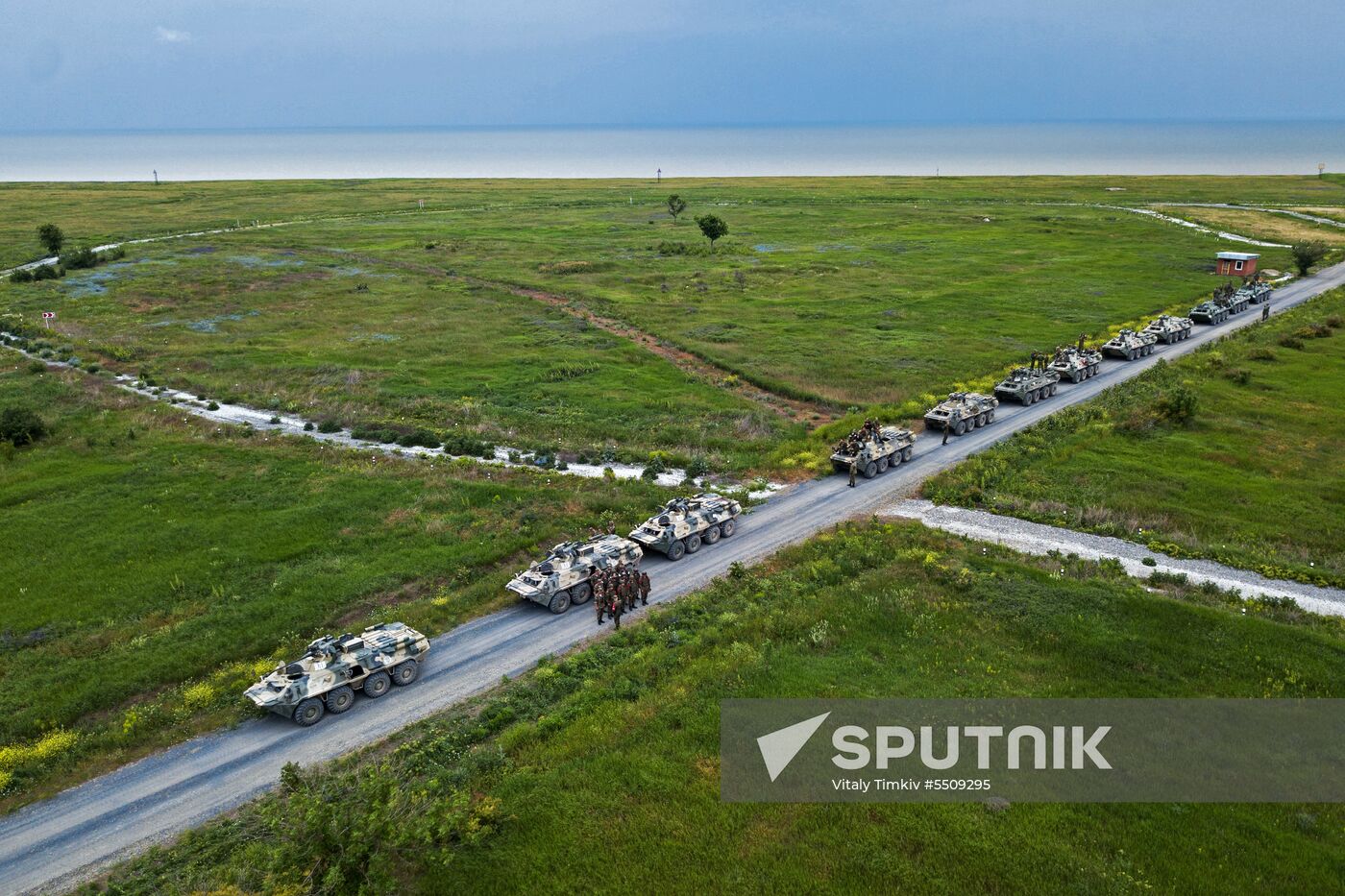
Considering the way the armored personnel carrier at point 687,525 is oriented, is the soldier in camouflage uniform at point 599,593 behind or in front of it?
in front

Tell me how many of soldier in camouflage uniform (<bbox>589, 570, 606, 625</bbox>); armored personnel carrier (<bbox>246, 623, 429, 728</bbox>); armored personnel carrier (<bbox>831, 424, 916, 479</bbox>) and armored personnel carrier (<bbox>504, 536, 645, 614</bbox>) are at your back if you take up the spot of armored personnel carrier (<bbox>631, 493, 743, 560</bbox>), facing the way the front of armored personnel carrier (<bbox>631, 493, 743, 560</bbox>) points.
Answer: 1

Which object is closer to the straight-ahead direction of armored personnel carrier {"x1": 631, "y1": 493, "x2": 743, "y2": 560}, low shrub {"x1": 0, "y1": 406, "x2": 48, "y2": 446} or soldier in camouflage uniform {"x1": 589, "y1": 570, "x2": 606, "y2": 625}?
the soldier in camouflage uniform

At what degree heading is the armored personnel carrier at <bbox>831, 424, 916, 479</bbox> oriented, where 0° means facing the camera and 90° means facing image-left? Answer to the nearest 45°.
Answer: approximately 45°

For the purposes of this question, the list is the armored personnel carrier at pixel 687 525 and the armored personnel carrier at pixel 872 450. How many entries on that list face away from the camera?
0

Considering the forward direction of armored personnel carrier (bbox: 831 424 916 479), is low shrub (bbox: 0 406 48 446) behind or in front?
in front

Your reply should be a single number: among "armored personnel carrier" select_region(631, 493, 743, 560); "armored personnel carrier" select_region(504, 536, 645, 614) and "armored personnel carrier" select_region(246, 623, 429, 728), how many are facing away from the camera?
0

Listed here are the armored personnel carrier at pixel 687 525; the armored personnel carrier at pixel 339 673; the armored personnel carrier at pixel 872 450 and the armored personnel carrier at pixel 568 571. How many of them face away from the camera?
0

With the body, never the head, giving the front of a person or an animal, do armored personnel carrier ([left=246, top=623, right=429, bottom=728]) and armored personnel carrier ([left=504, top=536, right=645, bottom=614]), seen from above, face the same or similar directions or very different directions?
same or similar directions

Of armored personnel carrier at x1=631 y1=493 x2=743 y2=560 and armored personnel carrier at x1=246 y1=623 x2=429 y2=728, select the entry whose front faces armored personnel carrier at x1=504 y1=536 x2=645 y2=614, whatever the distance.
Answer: armored personnel carrier at x1=631 y1=493 x2=743 y2=560

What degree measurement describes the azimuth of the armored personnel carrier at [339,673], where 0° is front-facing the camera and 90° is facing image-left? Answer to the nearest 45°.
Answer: approximately 45°

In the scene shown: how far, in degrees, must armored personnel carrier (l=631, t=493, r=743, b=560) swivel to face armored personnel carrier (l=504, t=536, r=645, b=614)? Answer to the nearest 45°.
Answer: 0° — it already faces it

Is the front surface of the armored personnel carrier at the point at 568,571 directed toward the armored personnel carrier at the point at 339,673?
yes

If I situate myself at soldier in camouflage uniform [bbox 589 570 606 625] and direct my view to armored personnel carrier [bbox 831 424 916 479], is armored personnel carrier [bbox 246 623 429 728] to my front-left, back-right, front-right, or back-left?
back-left

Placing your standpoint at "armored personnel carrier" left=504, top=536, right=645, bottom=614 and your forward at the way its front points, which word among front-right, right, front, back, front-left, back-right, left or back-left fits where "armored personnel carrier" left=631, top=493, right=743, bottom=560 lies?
back

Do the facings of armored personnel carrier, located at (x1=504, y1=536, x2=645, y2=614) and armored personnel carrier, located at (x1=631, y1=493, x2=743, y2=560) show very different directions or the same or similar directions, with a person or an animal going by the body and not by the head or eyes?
same or similar directions

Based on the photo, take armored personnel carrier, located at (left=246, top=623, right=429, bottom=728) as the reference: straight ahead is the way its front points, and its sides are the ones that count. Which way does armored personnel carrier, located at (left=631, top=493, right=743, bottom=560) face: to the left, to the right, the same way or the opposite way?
the same way
